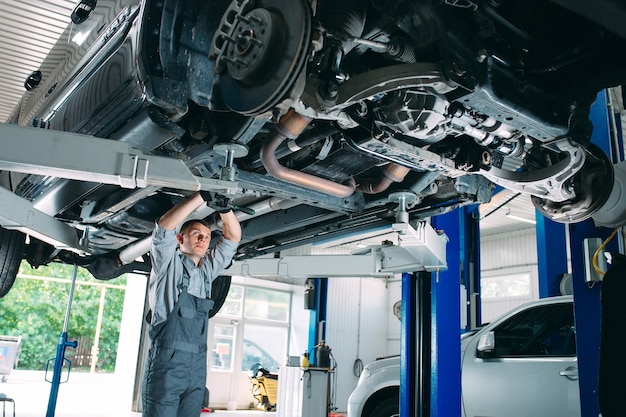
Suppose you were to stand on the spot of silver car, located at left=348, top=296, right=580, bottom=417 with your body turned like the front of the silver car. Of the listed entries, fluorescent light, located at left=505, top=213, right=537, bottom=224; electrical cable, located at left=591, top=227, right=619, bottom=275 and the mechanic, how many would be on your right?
1

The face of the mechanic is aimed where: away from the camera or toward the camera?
toward the camera

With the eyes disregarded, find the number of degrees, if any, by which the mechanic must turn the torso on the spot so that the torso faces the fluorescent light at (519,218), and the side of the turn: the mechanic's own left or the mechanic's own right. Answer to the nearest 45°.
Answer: approximately 90° to the mechanic's own left

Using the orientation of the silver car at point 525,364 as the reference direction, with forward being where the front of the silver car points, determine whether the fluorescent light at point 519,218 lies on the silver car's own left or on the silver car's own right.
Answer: on the silver car's own right

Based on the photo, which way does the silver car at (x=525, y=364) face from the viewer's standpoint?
to the viewer's left

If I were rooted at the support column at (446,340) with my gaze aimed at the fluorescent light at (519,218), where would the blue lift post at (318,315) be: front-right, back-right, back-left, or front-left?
front-left

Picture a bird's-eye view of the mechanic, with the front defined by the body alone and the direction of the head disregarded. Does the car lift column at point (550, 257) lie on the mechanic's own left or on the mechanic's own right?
on the mechanic's own left

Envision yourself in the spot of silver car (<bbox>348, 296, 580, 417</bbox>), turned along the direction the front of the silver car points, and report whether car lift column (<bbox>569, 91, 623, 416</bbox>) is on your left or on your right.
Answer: on your left

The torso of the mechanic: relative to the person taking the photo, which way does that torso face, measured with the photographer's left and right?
facing the viewer and to the right of the viewer
